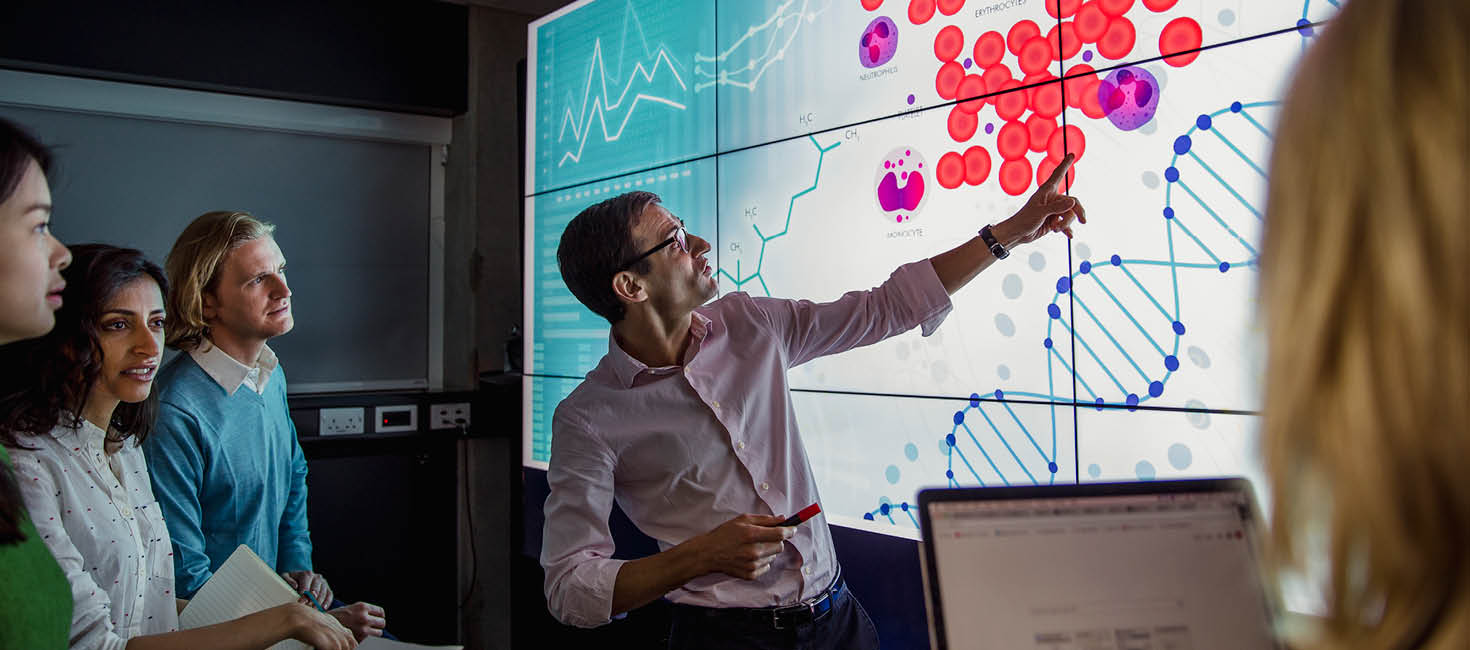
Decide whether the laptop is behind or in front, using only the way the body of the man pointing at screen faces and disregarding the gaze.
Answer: in front

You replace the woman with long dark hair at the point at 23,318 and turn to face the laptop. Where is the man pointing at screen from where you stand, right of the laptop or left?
left

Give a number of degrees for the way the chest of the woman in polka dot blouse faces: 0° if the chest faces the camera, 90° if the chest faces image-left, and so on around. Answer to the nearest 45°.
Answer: approximately 315°

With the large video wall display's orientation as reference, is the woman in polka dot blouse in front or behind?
in front

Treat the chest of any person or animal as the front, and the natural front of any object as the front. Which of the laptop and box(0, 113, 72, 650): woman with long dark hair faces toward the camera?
the laptop

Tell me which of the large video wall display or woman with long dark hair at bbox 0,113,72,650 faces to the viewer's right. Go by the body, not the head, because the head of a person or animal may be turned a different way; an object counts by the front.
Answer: the woman with long dark hair

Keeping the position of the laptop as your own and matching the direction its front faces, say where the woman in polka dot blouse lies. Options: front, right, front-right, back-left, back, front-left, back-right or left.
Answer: right

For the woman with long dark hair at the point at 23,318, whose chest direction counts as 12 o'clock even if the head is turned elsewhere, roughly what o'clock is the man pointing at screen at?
The man pointing at screen is roughly at 12 o'clock from the woman with long dark hair.

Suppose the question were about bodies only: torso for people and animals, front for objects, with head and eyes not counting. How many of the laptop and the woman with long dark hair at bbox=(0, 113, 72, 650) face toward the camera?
1

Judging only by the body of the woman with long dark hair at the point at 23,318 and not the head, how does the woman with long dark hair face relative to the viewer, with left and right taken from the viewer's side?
facing to the right of the viewer

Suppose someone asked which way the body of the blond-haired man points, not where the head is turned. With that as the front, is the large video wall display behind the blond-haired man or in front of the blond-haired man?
in front

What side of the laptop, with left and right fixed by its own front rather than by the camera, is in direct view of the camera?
front

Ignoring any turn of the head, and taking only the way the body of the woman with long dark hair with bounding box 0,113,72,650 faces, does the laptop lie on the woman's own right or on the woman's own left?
on the woman's own right

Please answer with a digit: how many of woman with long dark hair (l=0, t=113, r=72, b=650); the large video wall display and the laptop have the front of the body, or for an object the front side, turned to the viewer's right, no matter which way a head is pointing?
1

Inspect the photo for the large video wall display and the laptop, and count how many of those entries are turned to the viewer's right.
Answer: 0

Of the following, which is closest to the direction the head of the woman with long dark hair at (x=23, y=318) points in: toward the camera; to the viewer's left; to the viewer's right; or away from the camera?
to the viewer's right

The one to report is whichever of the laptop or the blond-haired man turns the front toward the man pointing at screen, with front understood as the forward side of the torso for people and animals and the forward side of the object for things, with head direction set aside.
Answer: the blond-haired man

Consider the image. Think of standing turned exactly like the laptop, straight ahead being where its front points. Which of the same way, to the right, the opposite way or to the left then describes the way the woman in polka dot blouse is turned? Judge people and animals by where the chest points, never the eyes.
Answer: to the left
